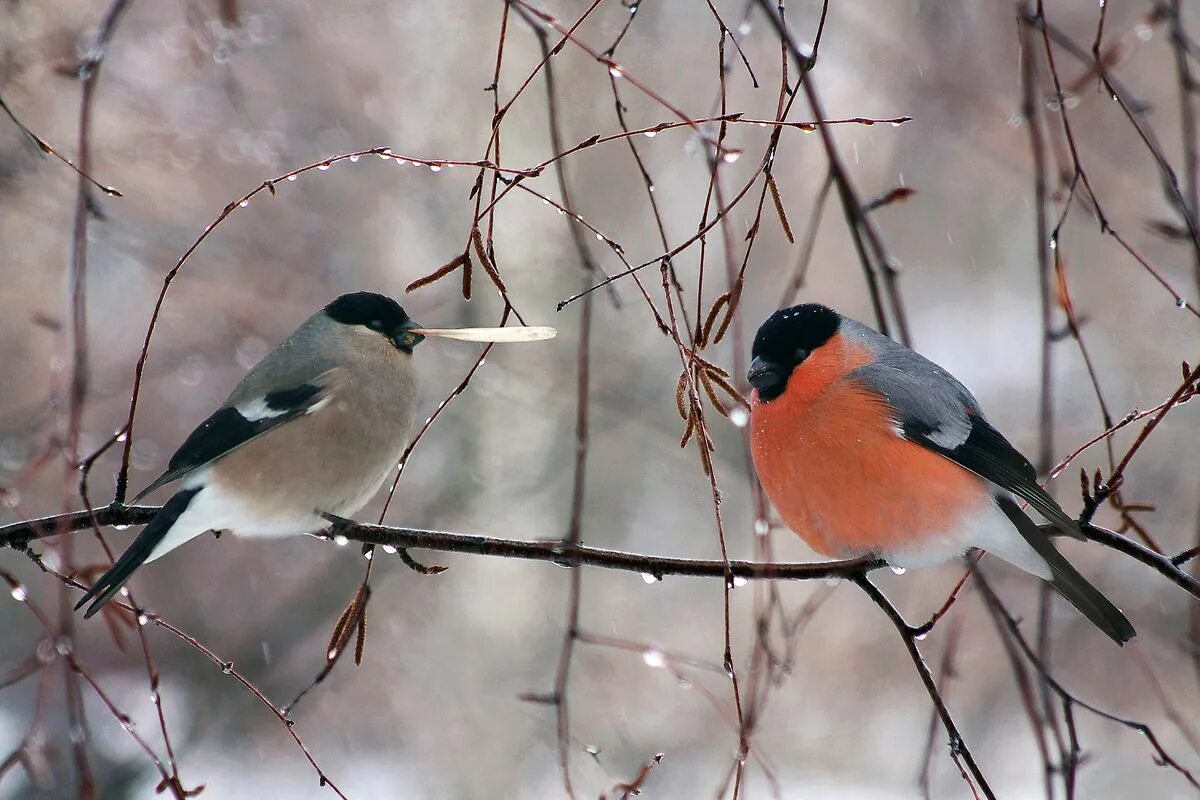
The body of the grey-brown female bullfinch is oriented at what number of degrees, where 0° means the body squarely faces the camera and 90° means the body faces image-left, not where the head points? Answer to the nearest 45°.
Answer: approximately 270°

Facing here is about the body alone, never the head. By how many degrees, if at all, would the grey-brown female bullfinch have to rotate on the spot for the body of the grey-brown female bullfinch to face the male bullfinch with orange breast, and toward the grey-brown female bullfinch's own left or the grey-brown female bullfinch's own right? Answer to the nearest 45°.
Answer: approximately 45° to the grey-brown female bullfinch's own right

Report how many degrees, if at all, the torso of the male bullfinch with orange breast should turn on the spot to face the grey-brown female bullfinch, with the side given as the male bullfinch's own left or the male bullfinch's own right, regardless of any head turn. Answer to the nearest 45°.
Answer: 0° — it already faces it

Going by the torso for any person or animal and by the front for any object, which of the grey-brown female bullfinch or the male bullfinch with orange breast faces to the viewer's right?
the grey-brown female bullfinch

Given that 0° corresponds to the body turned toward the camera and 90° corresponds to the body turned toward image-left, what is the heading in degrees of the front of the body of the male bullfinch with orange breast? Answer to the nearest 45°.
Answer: approximately 90°

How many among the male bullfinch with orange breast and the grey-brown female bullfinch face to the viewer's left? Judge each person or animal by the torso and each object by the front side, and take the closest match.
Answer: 1
